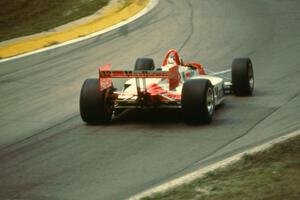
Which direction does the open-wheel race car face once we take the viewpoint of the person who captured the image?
facing away from the viewer and to the right of the viewer
